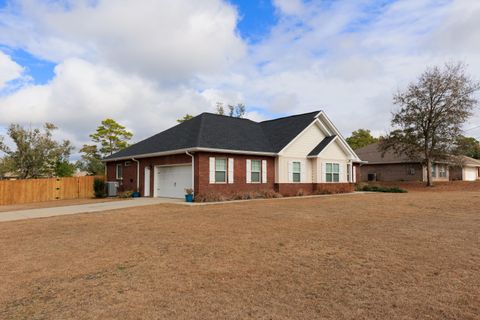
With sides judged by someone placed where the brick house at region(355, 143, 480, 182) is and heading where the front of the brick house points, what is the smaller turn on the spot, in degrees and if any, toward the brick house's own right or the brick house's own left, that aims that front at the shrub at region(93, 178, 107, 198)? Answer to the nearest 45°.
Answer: approximately 90° to the brick house's own right

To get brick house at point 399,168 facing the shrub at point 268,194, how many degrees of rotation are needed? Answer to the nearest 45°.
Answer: approximately 45° to its right

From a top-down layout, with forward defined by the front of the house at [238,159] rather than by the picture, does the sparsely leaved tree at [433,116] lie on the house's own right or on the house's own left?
on the house's own left

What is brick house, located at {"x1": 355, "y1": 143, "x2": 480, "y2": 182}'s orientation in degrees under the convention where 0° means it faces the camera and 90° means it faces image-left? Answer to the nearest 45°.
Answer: approximately 315°

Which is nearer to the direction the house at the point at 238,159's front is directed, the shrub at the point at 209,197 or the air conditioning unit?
the shrub

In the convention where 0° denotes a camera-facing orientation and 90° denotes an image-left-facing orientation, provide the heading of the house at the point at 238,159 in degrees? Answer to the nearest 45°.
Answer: approximately 315°

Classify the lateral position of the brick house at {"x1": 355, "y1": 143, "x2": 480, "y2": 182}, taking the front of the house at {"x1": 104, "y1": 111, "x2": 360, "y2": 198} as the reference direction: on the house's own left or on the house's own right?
on the house's own left

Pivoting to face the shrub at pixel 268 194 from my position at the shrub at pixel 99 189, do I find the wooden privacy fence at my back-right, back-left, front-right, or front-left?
back-right

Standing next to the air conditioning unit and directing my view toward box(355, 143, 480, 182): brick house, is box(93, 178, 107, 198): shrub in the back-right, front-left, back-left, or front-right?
back-left

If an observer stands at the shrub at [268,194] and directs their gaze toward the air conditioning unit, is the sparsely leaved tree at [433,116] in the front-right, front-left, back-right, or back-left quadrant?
back-right
